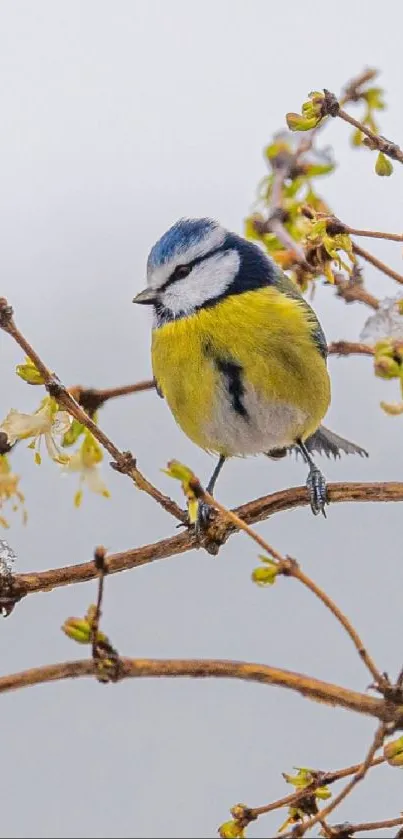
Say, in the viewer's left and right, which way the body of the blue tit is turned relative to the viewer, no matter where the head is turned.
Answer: facing the viewer and to the left of the viewer
